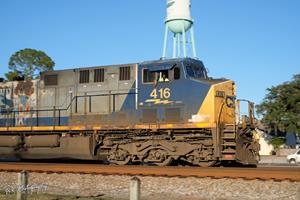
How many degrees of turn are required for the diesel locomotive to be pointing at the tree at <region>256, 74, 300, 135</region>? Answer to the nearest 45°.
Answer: approximately 90° to its left

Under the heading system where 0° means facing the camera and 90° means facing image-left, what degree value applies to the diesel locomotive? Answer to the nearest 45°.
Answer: approximately 315°
